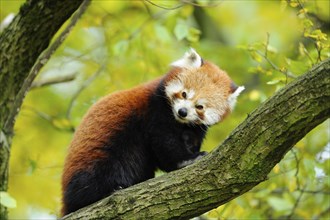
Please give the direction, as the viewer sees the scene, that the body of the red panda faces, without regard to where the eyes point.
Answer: to the viewer's right

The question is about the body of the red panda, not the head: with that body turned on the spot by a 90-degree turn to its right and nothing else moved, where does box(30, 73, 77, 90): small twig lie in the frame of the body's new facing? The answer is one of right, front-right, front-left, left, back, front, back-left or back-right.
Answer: back-right
